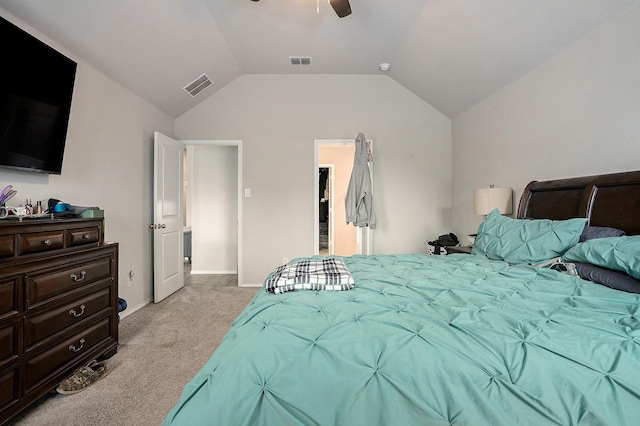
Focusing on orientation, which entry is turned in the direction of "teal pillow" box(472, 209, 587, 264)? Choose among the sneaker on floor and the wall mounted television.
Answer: the wall mounted television

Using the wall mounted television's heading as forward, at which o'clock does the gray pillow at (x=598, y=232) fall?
The gray pillow is roughly at 12 o'clock from the wall mounted television.

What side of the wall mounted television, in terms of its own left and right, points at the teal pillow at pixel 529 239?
front

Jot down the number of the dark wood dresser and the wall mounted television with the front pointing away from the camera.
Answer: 0

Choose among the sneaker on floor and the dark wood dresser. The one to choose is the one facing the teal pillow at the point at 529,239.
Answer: the dark wood dresser

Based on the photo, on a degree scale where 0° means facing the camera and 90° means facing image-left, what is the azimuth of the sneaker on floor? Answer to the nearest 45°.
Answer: approximately 45°

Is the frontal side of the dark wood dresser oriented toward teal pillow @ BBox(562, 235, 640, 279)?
yes

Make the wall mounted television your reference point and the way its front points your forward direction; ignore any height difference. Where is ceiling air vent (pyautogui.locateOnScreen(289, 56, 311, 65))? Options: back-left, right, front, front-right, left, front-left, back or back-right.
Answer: front-left

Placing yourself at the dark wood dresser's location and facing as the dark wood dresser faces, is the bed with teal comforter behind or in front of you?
in front

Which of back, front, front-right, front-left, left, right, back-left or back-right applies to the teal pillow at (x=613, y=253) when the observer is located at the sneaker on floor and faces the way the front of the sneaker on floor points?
left

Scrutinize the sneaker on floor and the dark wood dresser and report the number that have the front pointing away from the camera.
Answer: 0

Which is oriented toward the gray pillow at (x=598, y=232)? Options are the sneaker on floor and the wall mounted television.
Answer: the wall mounted television

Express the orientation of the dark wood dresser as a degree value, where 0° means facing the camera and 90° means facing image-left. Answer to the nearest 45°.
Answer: approximately 315°

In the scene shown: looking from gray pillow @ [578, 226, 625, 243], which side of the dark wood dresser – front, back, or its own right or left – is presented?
front

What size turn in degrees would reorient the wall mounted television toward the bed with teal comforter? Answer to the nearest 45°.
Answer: approximately 45° to its right
